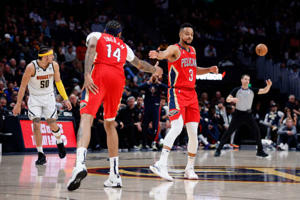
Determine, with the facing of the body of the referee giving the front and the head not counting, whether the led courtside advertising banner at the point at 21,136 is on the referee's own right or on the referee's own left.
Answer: on the referee's own right

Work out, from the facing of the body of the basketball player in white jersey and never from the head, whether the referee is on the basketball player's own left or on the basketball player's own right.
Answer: on the basketball player's own left

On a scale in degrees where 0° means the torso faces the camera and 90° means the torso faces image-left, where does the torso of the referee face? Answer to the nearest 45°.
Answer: approximately 0°

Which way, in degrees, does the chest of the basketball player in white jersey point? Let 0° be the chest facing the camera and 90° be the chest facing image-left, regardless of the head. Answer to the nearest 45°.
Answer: approximately 0°

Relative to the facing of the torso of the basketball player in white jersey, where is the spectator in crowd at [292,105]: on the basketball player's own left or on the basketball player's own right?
on the basketball player's own left

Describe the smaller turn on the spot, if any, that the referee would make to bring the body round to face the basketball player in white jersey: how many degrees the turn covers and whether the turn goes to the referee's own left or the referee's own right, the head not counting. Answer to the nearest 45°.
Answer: approximately 45° to the referee's own right
